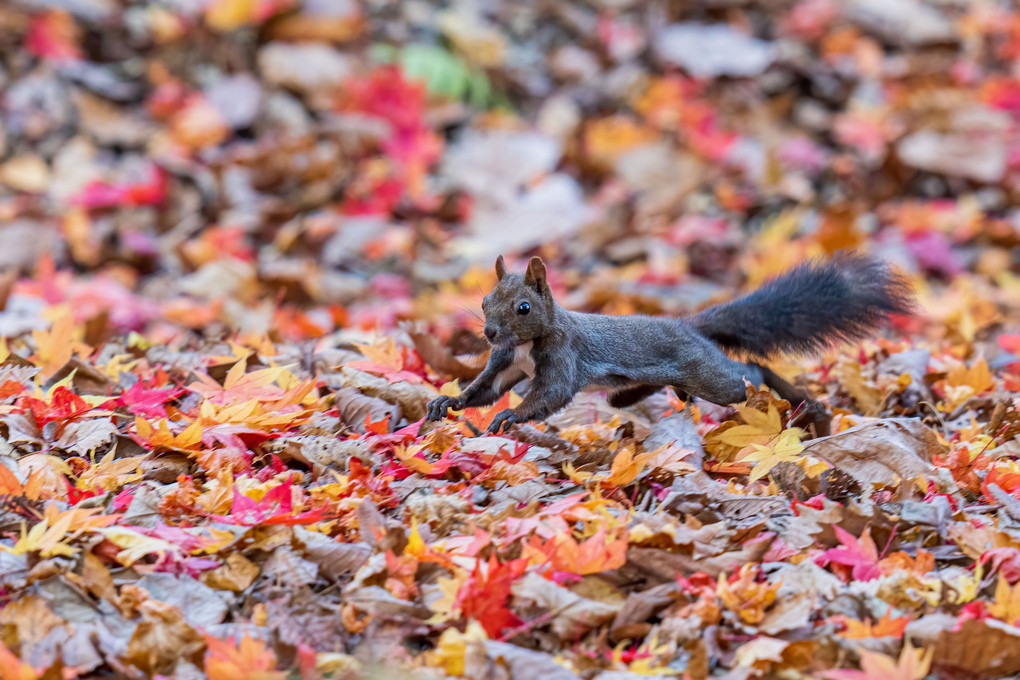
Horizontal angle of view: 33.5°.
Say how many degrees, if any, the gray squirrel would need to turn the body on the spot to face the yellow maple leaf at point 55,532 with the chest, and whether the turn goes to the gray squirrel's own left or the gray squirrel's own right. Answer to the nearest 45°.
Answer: approximately 45° to the gray squirrel's own left

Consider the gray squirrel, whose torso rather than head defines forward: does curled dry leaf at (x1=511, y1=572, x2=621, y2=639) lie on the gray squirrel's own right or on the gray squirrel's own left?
on the gray squirrel's own left

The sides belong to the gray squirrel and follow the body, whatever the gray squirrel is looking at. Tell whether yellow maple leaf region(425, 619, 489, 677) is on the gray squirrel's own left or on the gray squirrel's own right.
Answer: on the gray squirrel's own left

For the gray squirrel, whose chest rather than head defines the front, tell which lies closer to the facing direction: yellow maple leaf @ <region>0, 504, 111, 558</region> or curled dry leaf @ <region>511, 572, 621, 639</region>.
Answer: the yellow maple leaf

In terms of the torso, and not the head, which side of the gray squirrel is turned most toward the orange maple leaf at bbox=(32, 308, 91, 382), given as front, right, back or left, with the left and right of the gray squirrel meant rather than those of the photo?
front

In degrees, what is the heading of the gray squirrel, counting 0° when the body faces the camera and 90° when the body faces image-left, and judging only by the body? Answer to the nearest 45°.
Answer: approximately 90°

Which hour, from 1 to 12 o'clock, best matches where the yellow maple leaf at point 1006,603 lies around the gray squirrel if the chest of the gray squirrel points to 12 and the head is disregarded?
The yellow maple leaf is roughly at 8 o'clock from the gray squirrel.

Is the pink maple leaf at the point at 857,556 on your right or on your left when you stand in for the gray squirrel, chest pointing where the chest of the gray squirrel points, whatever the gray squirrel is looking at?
on your left
